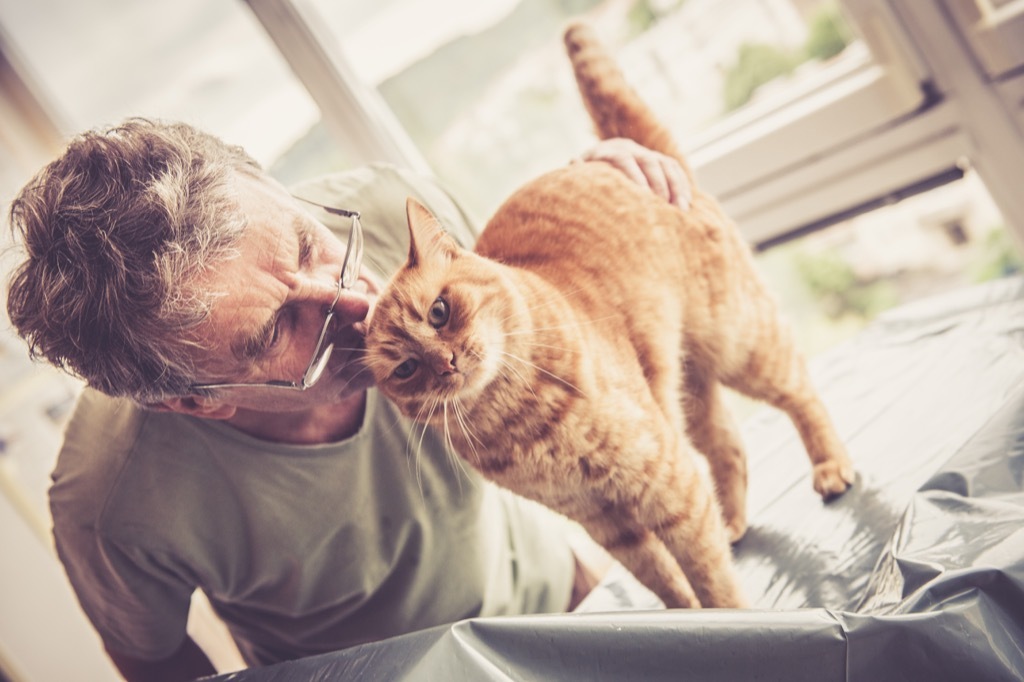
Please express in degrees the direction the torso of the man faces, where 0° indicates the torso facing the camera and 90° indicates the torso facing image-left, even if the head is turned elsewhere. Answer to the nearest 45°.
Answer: approximately 315°

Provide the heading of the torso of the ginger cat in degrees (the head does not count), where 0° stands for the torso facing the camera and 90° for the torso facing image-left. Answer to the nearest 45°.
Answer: approximately 45°

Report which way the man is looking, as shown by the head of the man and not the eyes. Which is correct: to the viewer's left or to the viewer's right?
to the viewer's right

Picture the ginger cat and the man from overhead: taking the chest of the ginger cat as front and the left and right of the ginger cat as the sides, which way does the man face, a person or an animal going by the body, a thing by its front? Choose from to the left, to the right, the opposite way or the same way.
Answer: to the left

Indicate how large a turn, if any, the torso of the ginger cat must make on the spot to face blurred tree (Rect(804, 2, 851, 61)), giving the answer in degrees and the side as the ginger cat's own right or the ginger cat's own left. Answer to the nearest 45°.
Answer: approximately 180°

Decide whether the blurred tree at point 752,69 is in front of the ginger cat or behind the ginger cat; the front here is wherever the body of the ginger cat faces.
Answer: behind

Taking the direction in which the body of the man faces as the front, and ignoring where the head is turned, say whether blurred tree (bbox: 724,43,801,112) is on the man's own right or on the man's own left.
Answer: on the man's own left
